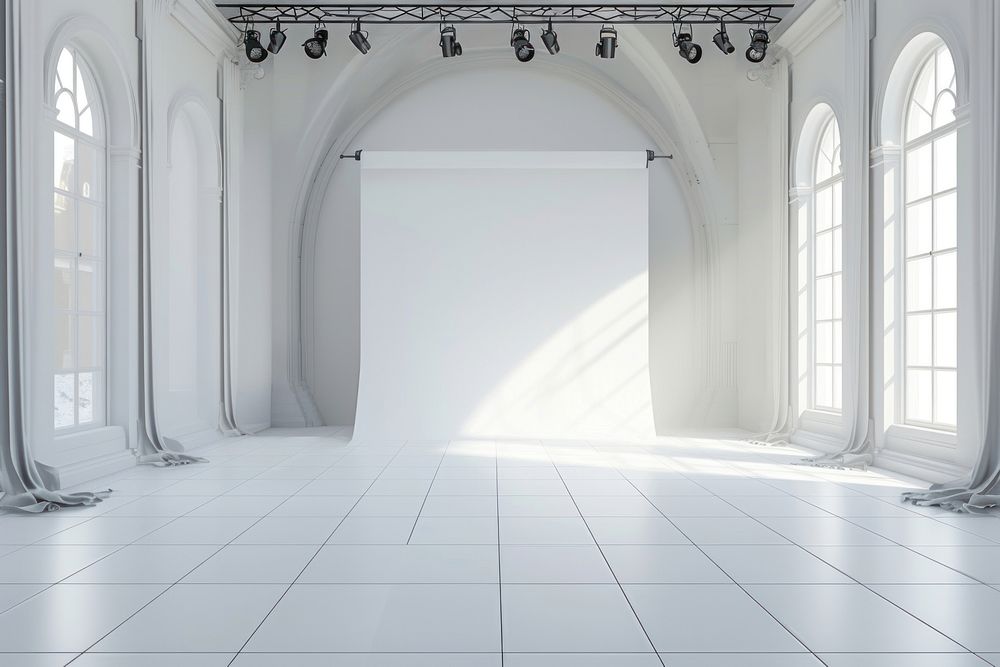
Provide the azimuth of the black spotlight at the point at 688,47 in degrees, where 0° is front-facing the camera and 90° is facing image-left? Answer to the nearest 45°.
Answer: approximately 315°

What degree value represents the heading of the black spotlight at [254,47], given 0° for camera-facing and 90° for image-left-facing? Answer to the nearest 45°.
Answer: approximately 315°

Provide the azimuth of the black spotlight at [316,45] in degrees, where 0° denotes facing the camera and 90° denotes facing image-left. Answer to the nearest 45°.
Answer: approximately 45°

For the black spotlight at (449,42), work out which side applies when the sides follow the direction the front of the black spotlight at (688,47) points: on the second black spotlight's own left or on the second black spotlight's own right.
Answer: on the second black spotlight's own right

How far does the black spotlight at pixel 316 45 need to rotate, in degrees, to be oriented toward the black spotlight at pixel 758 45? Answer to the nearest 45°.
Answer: approximately 135° to its left

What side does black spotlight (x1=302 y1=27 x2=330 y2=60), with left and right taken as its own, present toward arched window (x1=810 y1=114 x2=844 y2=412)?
left

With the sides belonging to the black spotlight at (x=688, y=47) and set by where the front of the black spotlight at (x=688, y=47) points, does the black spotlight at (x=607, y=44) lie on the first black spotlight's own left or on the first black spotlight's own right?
on the first black spotlight's own right

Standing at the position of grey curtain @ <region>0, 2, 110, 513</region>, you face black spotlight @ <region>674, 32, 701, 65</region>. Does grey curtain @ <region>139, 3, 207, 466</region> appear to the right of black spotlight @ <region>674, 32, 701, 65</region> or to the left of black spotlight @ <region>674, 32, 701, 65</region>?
left
